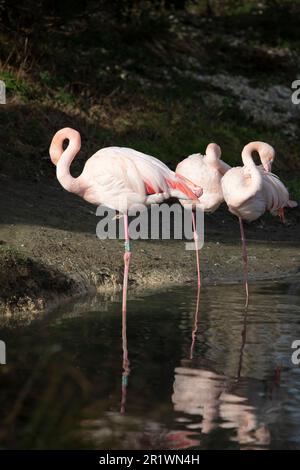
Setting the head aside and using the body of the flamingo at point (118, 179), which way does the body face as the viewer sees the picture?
to the viewer's left

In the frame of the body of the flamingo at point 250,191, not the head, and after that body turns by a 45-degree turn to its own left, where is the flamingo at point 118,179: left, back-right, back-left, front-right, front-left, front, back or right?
front-right

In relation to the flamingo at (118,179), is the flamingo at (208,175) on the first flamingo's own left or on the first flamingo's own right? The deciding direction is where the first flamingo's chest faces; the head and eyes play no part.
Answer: on the first flamingo's own right

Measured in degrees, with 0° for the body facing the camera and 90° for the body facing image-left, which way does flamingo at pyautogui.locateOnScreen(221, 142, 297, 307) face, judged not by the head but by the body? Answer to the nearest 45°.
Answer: approximately 45°

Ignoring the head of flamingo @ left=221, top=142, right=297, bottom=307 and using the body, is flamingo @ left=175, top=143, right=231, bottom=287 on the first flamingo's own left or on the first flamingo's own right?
on the first flamingo's own right
